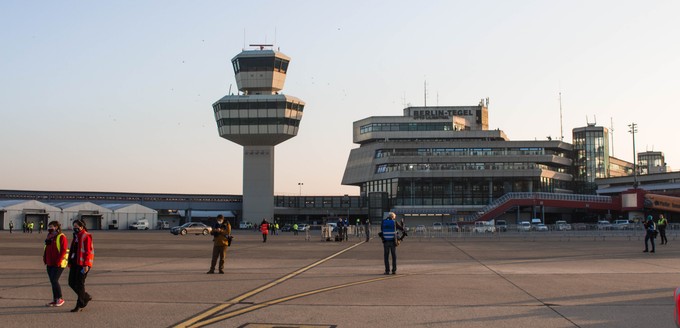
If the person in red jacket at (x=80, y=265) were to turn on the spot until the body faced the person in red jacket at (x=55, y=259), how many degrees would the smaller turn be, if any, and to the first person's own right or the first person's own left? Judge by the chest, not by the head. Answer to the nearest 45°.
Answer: approximately 90° to the first person's own right

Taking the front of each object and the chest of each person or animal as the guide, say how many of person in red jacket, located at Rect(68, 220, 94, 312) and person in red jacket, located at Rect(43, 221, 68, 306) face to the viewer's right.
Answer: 0

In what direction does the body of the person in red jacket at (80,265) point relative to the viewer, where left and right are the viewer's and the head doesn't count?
facing the viewer and to the left of the viewer

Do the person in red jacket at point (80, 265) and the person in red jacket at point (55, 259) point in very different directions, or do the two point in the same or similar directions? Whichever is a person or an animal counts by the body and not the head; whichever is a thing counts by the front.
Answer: same or similar directions

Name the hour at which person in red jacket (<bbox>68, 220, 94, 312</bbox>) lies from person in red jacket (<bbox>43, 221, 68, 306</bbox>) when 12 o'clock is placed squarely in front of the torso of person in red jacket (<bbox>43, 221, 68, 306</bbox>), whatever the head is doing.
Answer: person in red jacket (<bbox>68, 220, 94, 312</bbox>) is roughly at 9 o'clock from person in red jacket (<bbox>43, 221, 68, 306</bbox>).
